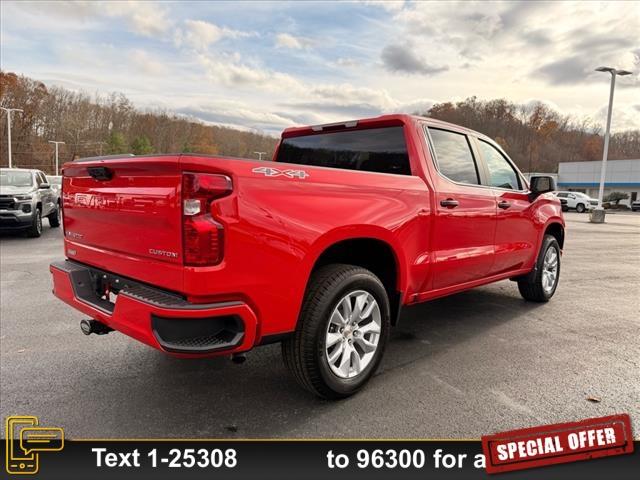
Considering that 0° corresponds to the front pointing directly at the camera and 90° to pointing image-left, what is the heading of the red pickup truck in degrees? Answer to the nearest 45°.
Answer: approximately 225°

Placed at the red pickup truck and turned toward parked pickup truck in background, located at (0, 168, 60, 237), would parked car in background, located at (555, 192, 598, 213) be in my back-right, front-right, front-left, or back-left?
front-right

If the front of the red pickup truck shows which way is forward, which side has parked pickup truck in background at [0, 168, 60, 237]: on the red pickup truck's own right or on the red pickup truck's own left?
on the red pickup truck's own left

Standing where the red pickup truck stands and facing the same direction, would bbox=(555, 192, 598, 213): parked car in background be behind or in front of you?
in front

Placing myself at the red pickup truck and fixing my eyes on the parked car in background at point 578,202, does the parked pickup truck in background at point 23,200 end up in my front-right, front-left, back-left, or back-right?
front-left
